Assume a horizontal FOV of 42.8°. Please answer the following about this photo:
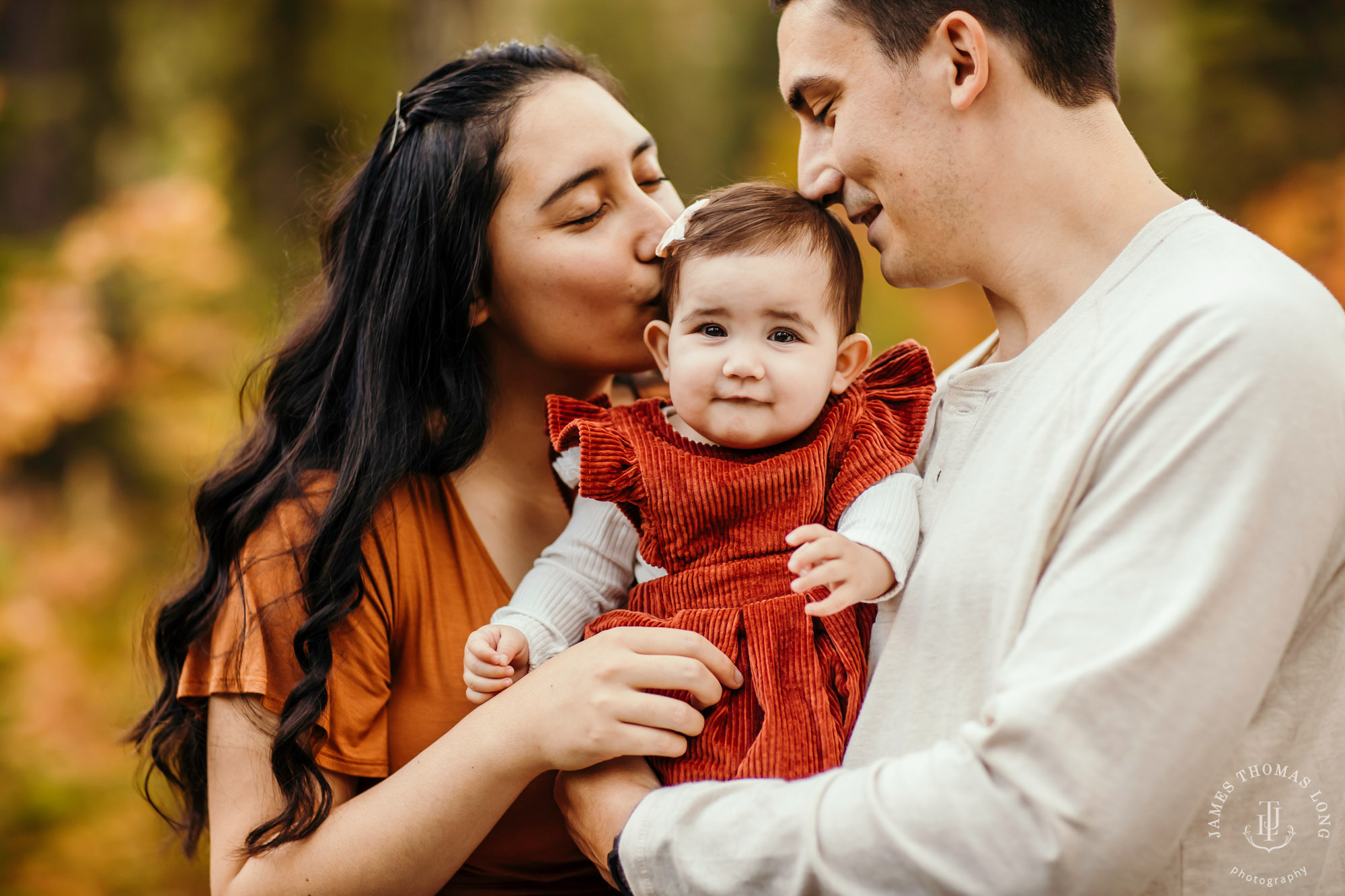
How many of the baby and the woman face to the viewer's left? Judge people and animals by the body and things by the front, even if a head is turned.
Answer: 0

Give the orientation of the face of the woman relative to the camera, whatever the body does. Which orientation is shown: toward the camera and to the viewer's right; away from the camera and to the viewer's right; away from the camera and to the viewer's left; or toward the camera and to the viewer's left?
toward the camera and to the viewer's right

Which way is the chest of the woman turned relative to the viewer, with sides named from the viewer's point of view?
facing the viewer and to the right of the viewer

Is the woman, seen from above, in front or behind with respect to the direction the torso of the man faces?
in front

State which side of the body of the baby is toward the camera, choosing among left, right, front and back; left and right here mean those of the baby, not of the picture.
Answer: front

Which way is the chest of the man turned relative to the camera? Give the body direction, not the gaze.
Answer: to the viewer's left

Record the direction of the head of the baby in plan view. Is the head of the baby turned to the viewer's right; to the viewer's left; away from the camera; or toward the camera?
toward the camera
